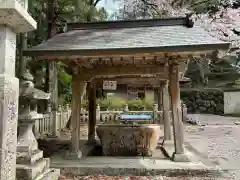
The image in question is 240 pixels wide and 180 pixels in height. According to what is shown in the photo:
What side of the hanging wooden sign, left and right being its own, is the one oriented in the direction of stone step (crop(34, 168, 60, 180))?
front

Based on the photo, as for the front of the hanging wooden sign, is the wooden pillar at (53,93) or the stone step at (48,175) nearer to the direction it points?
the stone step

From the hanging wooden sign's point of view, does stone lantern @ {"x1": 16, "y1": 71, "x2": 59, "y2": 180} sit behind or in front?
in front

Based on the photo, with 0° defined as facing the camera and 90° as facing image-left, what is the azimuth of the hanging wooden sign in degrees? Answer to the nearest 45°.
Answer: approximately 0°

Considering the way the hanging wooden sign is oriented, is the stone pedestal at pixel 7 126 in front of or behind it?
in front
